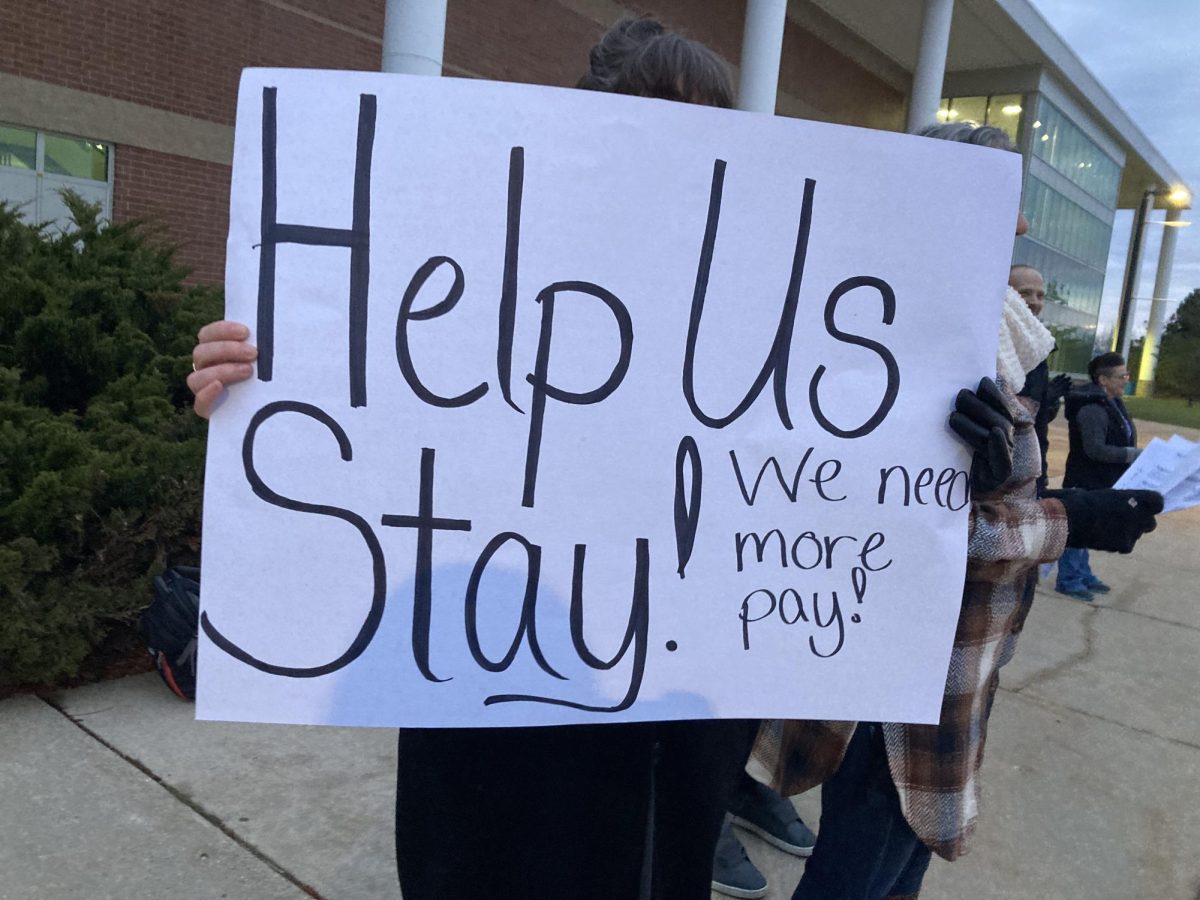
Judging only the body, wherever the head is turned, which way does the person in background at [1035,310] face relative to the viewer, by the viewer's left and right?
facing the viewer and to the right of the viewer

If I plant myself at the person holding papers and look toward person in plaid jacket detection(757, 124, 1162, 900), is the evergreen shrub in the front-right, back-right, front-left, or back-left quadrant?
front-right

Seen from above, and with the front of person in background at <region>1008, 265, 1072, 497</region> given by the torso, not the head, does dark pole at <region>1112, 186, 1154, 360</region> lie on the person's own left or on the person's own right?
on the person's own left
